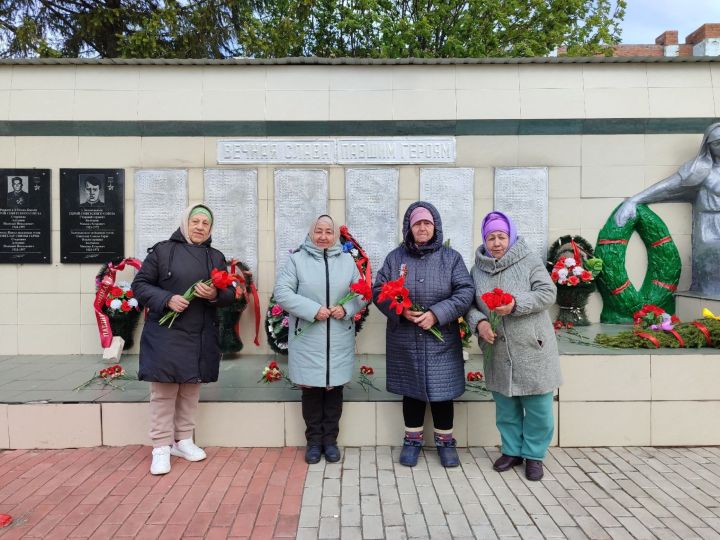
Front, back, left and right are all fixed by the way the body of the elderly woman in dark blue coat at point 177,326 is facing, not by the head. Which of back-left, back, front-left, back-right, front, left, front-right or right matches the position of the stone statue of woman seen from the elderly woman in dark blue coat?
front-left

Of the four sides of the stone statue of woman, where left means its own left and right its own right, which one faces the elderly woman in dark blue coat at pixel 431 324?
front

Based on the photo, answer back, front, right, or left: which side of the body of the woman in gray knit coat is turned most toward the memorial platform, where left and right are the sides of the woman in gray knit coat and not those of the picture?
back

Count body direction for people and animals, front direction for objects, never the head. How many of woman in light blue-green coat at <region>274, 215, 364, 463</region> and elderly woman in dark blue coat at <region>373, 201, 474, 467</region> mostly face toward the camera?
2

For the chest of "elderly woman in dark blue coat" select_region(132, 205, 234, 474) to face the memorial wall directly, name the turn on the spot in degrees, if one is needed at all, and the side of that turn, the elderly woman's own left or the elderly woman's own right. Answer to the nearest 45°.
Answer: approximately 135° to the elderly woman's own left

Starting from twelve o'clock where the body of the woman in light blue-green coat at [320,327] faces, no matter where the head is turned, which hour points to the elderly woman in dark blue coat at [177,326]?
The elderly woman in dark blue coat is roughly at 3 o'clock from the woman in light blue-green coat.

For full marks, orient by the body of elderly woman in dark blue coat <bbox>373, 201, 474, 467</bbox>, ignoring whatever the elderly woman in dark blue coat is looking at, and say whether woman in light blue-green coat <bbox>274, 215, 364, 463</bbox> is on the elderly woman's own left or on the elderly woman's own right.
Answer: on the elderly woman's own right

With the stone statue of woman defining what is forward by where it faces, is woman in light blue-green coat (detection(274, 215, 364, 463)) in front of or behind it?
in front

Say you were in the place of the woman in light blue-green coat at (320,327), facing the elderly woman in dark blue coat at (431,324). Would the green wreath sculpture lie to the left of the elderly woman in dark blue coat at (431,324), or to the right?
left

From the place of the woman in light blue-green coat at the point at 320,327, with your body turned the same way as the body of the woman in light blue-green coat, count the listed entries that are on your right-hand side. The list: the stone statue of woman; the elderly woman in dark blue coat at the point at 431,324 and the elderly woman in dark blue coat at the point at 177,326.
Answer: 1
